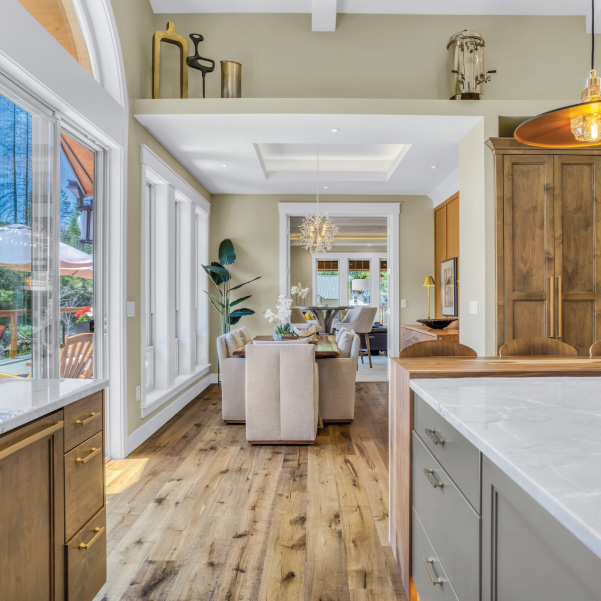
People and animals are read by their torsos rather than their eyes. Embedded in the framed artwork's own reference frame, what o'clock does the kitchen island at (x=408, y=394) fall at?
The kitchen island is roughly at 9 o'clock from the framed artwork.

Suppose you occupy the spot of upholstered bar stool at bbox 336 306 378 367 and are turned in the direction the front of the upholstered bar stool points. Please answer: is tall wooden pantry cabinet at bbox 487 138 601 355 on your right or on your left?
on your left

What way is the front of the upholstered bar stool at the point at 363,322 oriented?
to the viewer's left

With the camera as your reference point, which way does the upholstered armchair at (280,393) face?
facing away from the viewer

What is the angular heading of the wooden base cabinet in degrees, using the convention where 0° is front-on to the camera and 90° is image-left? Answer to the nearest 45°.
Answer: approximately 315°

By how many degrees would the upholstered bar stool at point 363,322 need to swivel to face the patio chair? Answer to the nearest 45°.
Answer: approximately 90° to its left

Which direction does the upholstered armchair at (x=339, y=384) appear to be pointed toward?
to the viewer's left

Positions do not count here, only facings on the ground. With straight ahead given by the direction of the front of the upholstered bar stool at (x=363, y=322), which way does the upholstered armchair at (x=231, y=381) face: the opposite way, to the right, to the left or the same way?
the opposite way

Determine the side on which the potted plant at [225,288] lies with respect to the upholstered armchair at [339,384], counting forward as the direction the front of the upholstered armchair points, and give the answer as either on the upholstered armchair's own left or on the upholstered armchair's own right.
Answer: on the upholstered armchair's own right

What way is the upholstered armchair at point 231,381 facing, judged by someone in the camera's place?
facing to the right of the viewer
